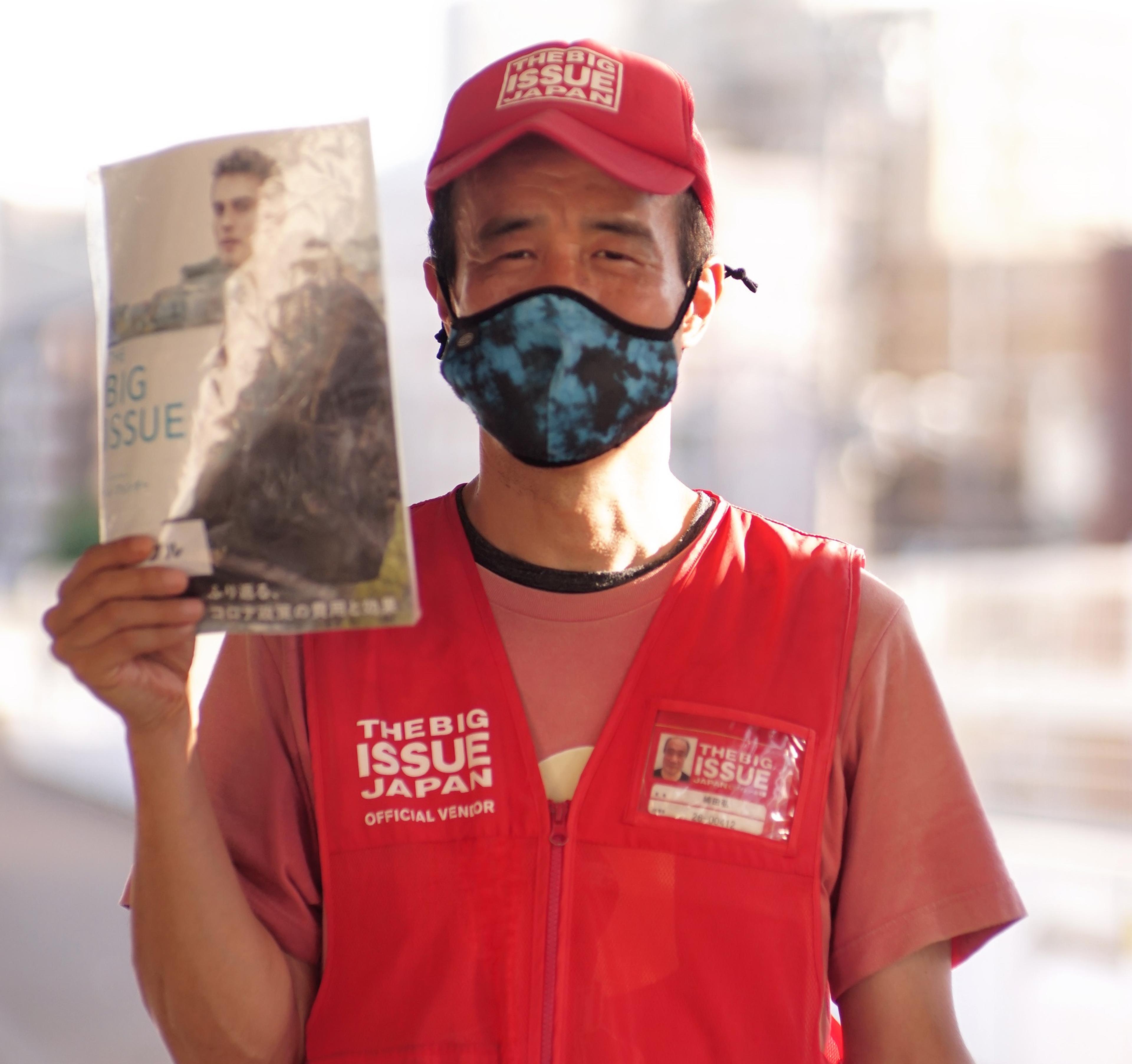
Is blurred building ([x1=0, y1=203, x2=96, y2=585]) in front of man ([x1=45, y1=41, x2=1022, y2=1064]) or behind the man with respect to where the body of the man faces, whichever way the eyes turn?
behind

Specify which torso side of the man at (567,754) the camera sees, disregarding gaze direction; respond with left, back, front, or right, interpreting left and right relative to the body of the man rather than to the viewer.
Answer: front
